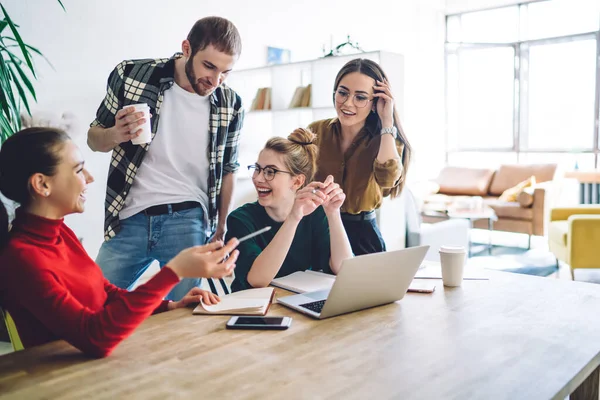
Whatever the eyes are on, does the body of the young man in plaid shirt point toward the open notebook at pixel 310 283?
yes

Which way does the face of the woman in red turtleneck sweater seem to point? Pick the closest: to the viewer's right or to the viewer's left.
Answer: to the viewer's right

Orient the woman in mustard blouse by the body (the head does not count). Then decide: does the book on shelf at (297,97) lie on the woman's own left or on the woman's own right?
on the woman's own right

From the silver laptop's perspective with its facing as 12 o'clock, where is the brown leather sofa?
The brown leather sofa is roughly at 2 o'clock from the silver laptop.

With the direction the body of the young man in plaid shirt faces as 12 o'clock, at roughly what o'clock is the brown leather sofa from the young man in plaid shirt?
The brown leather sofa is roughly at 9 o'clock from the young man in plaid shirt.

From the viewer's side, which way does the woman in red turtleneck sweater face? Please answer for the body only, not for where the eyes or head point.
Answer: to the viewer's right

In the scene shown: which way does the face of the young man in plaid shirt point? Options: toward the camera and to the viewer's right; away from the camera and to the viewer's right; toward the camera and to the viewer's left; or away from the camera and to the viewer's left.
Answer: toward the camera and to the viewer's right

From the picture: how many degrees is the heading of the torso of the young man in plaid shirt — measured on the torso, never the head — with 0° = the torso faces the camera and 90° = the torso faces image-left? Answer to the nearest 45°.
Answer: approximately 315°

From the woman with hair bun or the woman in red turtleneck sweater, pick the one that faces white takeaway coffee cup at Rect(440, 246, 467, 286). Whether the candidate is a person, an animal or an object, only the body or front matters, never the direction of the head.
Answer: the woman in red turtleneck sweater

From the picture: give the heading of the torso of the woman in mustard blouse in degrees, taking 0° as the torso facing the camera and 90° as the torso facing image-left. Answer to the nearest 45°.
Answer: approximately 45°
